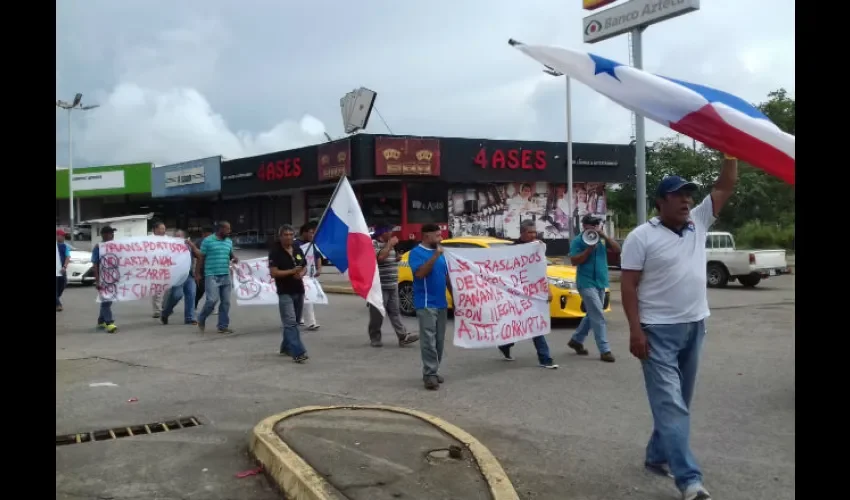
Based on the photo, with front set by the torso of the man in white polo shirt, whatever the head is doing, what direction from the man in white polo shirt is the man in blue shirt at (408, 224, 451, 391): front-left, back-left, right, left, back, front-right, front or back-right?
back

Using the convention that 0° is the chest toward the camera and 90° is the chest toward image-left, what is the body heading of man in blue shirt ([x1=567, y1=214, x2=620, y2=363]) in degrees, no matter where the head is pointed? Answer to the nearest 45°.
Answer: approximately 315°

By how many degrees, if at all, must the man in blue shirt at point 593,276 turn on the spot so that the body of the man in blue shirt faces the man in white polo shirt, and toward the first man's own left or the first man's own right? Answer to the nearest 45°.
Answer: approximately 45° to the first man's own right

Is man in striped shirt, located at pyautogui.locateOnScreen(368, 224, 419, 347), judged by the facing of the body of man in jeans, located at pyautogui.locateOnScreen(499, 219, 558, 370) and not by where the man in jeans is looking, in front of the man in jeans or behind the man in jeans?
behind
